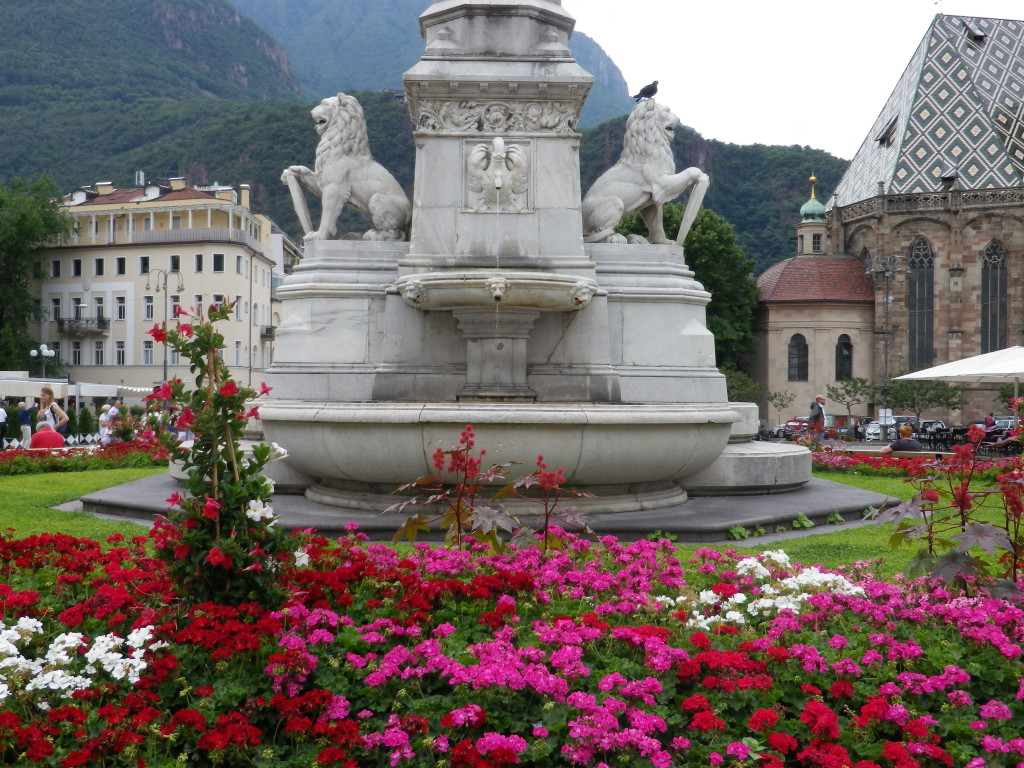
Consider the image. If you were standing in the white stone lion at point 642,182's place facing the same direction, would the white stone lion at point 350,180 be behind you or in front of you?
behind

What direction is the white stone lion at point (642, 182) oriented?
to the viewer's right

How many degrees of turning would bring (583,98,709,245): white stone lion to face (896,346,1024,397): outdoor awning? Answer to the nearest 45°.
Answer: approximately 45° to its left

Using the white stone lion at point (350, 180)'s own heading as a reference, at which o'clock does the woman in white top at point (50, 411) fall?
The woman in white top is roughly at 2 o'clock from the white stone lion.

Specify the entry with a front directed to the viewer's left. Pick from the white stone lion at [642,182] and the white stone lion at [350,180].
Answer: the white stone lion at [350,180]

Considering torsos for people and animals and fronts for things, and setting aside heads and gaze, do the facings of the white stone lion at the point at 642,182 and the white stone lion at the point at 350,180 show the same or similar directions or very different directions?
very different directions

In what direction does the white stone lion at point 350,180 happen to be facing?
to the viewer's left

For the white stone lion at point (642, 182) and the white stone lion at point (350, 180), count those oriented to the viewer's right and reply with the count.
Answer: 1

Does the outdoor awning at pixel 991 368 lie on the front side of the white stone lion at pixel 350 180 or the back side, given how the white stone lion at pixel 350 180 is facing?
on the back side

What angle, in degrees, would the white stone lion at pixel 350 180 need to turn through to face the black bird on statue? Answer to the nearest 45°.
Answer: approximately 180°

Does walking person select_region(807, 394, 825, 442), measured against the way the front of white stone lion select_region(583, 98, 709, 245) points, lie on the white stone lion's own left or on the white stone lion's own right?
on the white stone lion's own left
